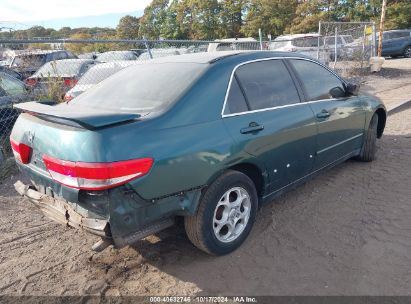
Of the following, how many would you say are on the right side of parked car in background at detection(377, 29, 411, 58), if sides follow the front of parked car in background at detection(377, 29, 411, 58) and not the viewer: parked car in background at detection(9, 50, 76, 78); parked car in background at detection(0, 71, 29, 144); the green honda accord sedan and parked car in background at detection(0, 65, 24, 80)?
0

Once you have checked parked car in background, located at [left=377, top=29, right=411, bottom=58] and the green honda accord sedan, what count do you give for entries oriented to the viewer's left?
1

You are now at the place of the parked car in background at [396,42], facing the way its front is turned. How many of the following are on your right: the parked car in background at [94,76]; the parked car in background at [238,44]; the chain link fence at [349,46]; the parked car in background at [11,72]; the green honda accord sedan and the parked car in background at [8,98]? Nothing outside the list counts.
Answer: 0

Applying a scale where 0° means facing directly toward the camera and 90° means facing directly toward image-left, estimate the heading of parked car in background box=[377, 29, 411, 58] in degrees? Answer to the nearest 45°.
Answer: approximately 90°

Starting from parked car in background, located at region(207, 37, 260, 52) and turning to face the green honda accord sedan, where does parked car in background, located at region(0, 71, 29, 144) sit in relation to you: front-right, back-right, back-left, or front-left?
front-right

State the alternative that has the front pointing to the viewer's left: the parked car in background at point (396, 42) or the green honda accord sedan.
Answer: the parked car in background

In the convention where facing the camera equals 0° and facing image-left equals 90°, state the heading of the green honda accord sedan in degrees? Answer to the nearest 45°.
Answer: approximately 225°

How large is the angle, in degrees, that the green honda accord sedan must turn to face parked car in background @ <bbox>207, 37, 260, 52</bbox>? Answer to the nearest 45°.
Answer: approximately 45° to its left

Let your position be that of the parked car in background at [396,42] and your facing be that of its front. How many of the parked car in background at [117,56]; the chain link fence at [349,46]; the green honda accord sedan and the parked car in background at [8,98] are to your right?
0

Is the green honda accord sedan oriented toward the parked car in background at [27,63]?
no

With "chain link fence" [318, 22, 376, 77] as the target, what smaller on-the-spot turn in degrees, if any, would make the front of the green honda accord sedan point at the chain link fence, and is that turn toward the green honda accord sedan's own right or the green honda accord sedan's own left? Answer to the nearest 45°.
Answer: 0° — it already faces it

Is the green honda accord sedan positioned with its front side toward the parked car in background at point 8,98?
no

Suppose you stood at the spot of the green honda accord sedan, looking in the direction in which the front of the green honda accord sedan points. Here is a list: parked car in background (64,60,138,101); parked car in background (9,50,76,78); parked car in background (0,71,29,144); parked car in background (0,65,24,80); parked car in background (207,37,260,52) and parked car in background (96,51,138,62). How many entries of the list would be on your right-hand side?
0

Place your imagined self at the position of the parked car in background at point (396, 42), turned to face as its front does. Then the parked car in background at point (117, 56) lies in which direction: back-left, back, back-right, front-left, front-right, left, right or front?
front-left
